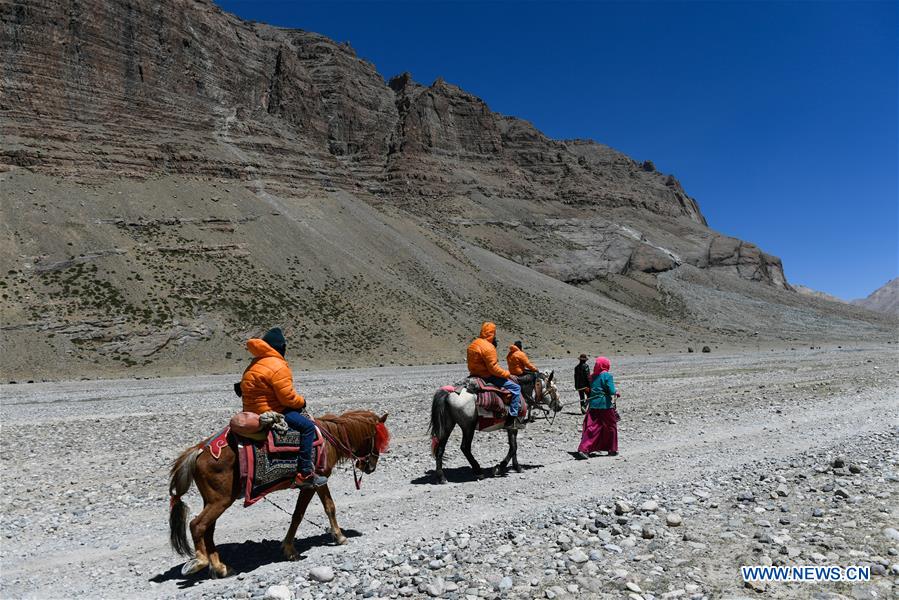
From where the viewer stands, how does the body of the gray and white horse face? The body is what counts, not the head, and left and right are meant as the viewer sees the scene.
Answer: facing away from the viewer and to the right of the viewer

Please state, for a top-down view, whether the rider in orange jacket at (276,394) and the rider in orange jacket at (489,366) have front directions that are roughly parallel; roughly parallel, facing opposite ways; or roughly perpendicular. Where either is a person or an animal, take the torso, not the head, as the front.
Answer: roughly parallel

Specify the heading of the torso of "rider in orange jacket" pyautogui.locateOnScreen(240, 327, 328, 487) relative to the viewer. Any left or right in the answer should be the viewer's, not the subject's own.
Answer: facing away from the viewer and to the right of the viewer

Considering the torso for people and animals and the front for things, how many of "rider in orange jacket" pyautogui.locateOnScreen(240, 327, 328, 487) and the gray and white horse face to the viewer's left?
0

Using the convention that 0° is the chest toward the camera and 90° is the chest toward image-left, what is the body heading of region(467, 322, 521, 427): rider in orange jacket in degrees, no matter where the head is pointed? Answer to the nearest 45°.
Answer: approximately 225°

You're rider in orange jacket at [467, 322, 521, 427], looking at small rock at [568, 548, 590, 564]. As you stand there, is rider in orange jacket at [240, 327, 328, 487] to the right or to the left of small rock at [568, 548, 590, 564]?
right

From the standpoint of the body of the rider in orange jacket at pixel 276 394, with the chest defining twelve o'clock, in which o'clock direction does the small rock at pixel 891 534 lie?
The small rock is roughly at 2 o'clock from the rider in orange jacket.

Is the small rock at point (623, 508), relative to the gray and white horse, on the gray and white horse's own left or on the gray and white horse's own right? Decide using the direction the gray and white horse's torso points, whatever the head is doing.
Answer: on the gray and white horse's own right

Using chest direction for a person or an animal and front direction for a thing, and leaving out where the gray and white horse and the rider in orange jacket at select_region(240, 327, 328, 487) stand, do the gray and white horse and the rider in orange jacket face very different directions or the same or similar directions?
same or similar directions

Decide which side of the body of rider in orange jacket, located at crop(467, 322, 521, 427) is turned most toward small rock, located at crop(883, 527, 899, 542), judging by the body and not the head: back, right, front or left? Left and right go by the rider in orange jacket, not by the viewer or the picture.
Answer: right

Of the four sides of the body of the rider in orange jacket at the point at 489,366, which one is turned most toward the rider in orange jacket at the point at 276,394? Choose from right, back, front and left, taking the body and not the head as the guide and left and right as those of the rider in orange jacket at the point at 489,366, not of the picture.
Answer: back

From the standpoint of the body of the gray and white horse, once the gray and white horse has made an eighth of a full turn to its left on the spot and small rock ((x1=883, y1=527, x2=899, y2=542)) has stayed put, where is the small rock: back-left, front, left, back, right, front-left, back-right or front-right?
back-right

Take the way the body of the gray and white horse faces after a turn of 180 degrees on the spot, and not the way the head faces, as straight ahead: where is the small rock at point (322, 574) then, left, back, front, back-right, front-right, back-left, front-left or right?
front-left

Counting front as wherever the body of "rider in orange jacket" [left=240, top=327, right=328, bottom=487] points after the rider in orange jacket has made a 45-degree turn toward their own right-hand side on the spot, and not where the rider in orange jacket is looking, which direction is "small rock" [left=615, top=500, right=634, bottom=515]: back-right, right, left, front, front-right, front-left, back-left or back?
front
